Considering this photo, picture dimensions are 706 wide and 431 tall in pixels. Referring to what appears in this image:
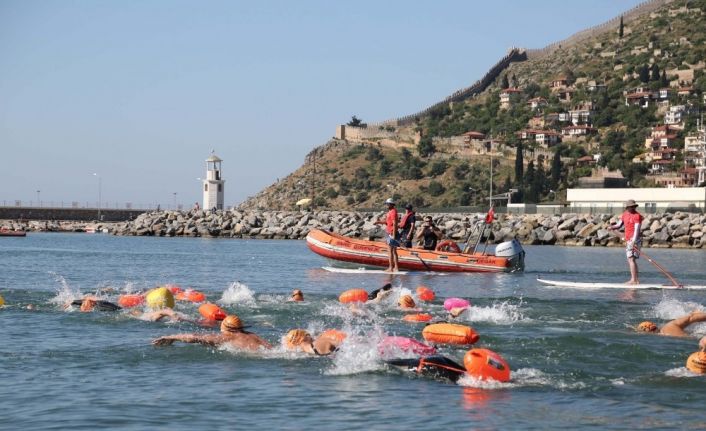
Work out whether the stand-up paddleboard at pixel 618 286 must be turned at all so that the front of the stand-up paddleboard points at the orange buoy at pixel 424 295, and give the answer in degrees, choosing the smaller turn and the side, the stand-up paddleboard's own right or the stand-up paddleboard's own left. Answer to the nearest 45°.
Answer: approximately 45° to the stand-up paddleboard's own left

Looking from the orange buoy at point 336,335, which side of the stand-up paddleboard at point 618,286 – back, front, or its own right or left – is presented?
left

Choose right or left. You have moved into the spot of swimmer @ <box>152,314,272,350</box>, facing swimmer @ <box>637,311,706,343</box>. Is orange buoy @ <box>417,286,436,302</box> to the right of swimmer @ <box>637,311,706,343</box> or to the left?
left

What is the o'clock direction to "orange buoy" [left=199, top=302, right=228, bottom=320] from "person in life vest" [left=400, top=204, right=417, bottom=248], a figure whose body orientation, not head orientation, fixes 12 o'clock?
The orange buoy is roughly at 11 o'clock from the person in life vest.

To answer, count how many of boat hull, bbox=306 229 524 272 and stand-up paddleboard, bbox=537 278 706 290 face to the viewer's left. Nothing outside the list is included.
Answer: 2

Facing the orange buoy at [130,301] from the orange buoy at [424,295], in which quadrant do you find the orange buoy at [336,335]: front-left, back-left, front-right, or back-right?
front-left

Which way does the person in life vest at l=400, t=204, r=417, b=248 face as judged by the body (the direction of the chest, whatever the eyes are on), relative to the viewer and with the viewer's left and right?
facing the viewer and to the left of the viewer

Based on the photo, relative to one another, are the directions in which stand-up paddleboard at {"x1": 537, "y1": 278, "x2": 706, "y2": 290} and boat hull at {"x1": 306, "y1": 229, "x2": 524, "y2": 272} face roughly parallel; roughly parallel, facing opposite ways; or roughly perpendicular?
roughly parallel

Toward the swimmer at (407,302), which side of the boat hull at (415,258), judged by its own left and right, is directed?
left

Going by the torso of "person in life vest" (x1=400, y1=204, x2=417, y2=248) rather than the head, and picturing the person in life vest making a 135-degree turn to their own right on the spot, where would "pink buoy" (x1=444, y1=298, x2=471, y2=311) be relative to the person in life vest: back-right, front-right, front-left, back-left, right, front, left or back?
back

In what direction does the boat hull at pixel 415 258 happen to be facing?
to the viewer's left

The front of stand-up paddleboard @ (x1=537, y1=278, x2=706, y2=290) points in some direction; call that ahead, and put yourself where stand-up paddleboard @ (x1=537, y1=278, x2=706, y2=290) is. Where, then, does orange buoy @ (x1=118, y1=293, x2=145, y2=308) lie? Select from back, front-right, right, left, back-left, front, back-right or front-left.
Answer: front-left

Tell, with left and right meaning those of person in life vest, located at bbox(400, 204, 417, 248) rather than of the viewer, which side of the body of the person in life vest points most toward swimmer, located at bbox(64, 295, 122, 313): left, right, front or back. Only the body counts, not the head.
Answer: front

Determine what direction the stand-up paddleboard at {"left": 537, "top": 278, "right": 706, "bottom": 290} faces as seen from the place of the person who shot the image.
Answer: facing to the left of the viewer

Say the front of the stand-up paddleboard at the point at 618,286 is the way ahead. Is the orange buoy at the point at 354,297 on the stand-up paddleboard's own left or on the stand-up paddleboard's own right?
on the stand-up paddleboard's own left

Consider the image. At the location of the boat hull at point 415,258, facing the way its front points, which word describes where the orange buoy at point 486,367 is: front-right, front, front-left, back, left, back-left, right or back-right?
left

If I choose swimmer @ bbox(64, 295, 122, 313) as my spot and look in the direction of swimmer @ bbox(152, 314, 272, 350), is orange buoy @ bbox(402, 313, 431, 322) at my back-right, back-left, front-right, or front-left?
front-left
